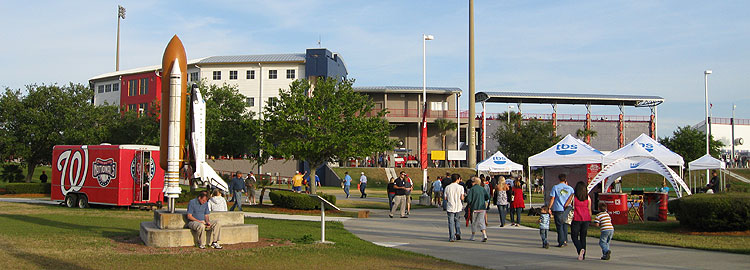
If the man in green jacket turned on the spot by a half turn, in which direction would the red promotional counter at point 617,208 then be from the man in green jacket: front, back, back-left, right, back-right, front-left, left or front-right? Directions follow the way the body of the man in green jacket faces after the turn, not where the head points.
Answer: back-left

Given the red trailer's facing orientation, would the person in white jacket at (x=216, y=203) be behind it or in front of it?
in front

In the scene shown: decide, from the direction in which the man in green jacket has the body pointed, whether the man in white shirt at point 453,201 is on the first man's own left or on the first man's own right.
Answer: on the first man's own left

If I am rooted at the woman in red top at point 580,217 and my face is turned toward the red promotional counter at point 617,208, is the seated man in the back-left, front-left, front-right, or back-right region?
back-left

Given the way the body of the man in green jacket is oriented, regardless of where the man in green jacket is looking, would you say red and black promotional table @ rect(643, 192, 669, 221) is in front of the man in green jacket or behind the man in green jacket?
in front

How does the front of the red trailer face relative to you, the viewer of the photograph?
facing the viewer and to the right of the viewer

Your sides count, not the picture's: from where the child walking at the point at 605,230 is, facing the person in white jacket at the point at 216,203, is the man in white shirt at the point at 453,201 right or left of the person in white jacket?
right

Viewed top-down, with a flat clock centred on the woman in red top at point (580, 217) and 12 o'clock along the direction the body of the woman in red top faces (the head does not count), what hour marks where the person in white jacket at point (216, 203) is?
The person in white jacket is roughly at 9 o'clock from the woman in red top.

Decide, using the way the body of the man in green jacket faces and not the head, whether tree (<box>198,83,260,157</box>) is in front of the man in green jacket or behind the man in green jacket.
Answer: in front

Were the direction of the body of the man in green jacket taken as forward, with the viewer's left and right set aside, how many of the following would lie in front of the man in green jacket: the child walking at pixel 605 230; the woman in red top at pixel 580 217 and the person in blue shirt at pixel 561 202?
0

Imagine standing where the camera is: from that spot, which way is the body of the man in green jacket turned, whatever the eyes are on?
away from the camera

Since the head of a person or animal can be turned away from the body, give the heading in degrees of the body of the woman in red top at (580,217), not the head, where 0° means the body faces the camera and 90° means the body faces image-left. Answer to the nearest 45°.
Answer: approximately 180°

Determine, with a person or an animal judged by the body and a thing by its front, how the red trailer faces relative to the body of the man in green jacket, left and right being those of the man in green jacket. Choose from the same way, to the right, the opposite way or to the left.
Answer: to the right
